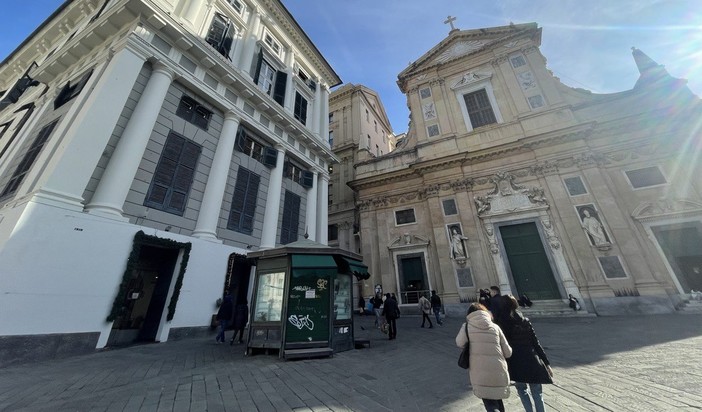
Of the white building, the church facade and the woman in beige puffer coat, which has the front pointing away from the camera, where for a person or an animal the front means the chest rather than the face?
the woman in beige puffer coat

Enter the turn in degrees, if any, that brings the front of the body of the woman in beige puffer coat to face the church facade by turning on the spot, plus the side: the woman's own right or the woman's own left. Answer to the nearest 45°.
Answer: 0° — they already face it

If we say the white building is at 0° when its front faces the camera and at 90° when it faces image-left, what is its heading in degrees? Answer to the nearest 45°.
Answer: approximately 315°

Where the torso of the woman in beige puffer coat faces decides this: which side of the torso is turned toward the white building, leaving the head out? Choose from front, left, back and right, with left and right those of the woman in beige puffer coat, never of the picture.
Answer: left

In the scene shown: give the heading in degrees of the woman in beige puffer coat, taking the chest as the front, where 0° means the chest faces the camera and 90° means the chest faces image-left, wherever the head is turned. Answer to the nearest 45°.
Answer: approximately 180°

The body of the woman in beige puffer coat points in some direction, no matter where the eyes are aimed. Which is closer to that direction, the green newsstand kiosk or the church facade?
the church facade

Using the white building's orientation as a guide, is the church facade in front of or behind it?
in front

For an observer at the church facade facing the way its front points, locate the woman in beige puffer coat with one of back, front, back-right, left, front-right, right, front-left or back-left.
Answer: front-left

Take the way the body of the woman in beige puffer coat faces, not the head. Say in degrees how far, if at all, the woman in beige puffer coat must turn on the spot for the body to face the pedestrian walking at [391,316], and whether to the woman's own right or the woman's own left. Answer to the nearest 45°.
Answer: approximately 45° to the woman's own left

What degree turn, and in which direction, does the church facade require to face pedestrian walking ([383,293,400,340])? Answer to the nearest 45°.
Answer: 0° — it already faces them

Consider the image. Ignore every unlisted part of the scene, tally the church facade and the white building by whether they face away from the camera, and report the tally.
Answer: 0

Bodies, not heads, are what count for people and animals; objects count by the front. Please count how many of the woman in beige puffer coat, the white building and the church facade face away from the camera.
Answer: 1

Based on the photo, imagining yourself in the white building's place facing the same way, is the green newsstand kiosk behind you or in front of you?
in front
